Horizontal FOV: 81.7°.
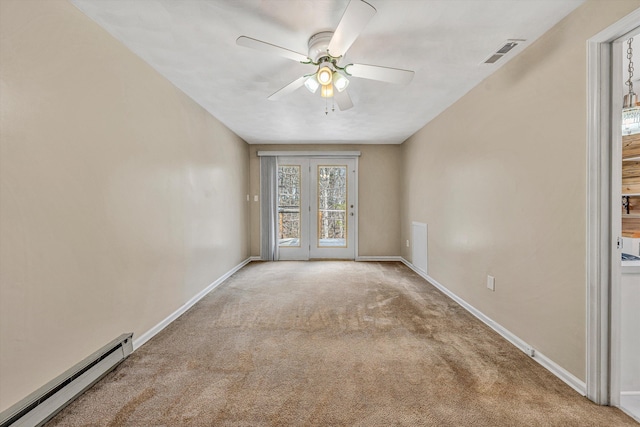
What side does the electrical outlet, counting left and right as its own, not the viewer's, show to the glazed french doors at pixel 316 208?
right

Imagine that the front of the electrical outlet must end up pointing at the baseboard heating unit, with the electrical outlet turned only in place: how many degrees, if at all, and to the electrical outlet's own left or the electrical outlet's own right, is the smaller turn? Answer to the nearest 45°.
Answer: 0° — it already faces it

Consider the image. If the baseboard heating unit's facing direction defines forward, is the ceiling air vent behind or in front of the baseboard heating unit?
in front

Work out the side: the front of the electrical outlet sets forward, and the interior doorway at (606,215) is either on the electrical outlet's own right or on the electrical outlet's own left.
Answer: on the electrical outlet's own left

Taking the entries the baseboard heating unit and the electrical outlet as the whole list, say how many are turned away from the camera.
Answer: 0

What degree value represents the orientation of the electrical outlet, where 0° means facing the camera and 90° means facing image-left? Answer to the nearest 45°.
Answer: approximately 45°
